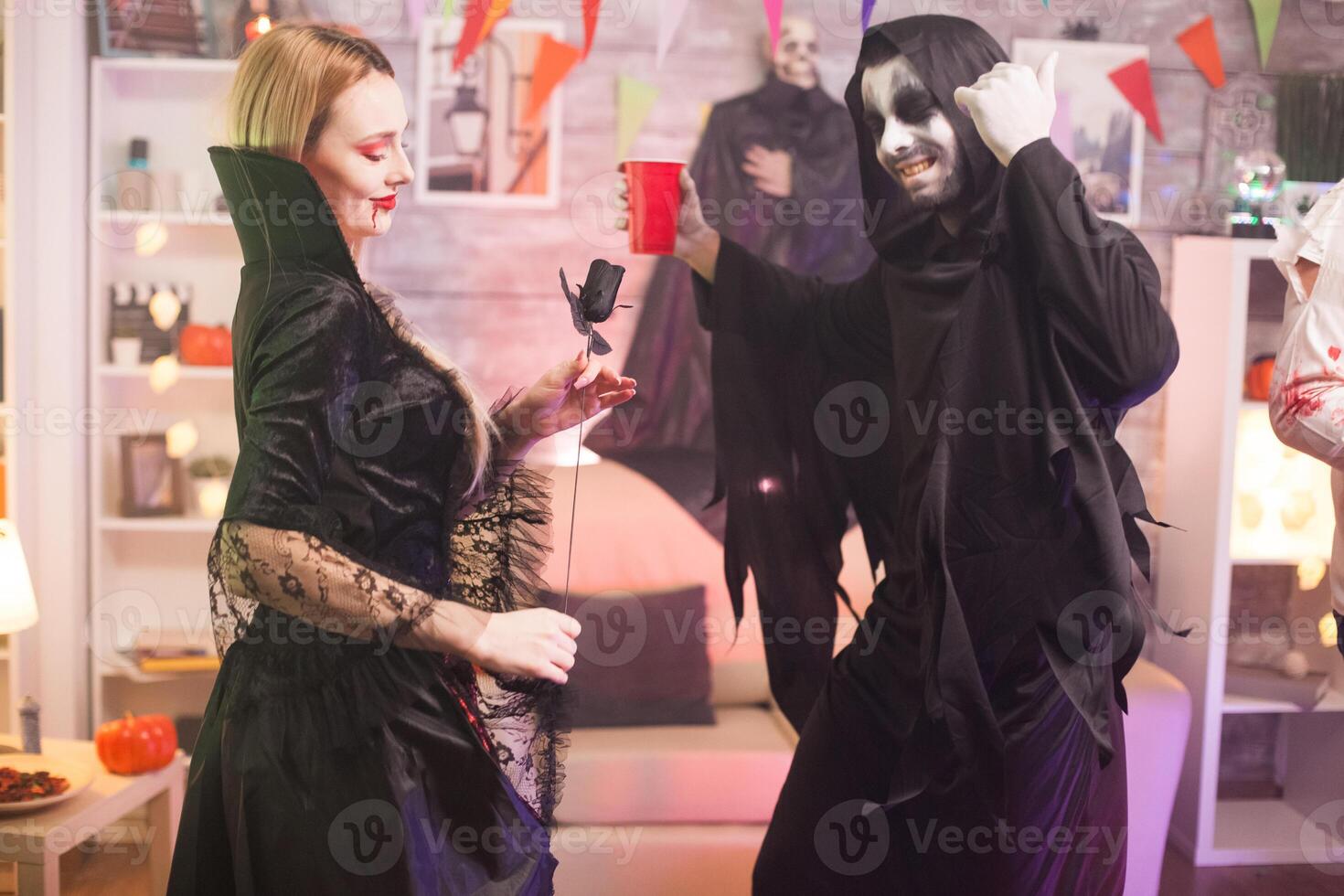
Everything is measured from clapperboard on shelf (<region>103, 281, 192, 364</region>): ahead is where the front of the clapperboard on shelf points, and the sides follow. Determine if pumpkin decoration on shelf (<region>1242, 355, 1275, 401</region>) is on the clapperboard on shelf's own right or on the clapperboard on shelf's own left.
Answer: on the clapperboard on shelf's own left

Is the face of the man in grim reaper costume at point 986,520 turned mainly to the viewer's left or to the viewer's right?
to the viewer's left

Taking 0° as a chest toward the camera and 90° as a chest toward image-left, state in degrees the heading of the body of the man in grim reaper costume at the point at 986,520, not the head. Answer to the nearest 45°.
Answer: approximately 45°

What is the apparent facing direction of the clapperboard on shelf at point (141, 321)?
toward the camera

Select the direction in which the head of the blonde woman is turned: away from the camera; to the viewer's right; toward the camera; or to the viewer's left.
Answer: to the viewer's right

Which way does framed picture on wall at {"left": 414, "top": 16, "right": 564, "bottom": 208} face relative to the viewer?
toward the camera

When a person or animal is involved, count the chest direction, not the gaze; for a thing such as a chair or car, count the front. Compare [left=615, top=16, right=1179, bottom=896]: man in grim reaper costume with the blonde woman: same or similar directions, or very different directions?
very different directions

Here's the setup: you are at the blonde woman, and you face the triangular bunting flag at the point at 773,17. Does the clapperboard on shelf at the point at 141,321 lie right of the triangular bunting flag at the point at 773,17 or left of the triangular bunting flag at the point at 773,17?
left

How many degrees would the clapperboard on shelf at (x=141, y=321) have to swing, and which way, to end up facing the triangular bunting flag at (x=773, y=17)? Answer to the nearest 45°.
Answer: approximately 45° to its left

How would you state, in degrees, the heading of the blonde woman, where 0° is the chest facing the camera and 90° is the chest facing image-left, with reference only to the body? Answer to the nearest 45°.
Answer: approximately 270°

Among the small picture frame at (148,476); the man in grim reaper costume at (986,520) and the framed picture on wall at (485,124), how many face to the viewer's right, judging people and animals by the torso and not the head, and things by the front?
0

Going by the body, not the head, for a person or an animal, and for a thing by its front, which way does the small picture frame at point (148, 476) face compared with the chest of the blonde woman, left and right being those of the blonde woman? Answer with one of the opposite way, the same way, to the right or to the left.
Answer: to the right

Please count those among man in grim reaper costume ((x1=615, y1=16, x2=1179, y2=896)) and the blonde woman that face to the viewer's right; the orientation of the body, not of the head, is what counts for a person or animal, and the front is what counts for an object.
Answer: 1
